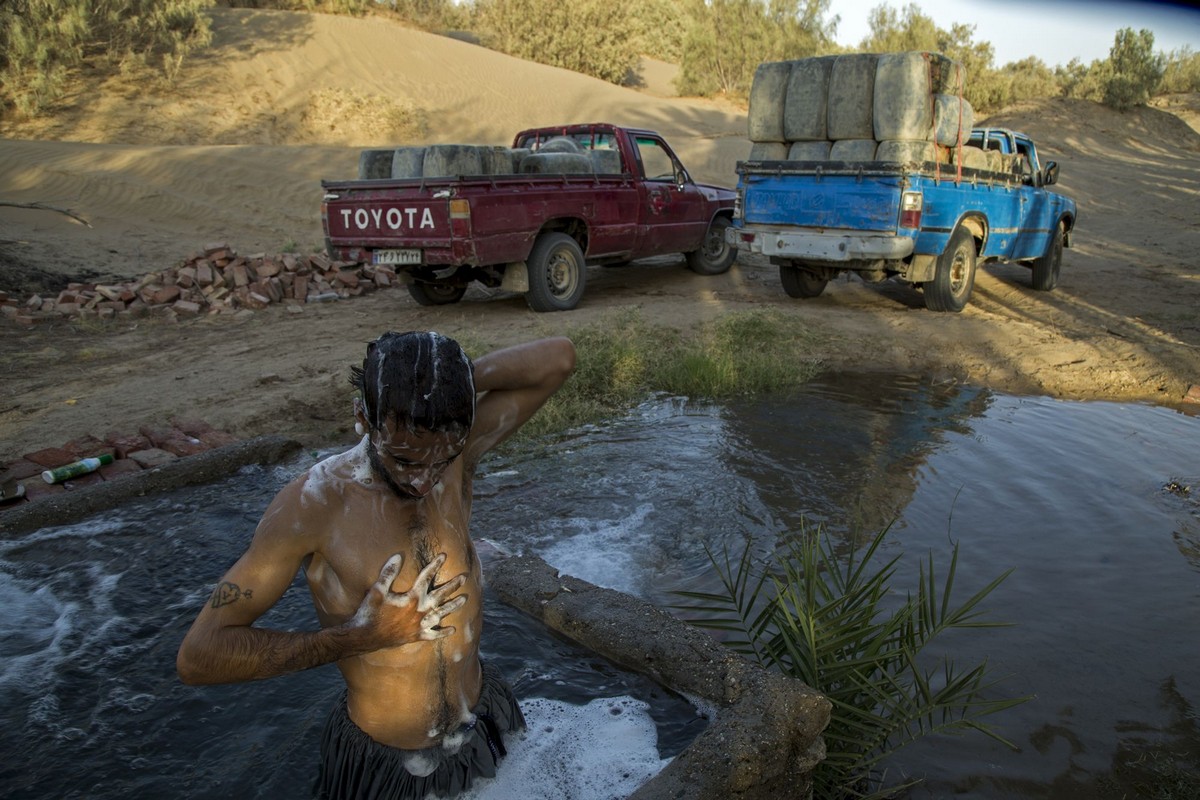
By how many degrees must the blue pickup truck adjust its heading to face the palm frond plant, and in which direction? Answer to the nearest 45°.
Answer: approximately 135° to its right

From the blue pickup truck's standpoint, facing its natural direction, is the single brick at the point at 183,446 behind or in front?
behind

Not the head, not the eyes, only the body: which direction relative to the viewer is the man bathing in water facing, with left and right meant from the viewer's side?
facing the viewer and to the right of the viewer

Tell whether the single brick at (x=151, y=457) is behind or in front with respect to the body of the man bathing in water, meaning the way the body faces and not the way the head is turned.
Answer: behind

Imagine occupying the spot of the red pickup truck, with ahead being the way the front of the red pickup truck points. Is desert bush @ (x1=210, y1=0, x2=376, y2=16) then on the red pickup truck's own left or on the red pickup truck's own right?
on the red pickup truck's own left

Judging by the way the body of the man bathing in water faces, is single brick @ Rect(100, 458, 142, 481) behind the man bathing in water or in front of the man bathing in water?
behind

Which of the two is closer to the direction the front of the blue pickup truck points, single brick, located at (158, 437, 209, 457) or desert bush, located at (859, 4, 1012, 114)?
the desert bush

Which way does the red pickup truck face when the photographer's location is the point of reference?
facing away from the viewer and to the right of the viewer

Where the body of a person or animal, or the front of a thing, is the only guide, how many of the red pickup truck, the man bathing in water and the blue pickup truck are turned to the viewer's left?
0

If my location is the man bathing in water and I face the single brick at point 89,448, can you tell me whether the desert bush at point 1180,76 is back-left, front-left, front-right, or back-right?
front-right

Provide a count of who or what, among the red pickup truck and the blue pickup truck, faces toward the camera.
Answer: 0

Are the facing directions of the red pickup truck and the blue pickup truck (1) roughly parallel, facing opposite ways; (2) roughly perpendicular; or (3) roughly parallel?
roughly parallel

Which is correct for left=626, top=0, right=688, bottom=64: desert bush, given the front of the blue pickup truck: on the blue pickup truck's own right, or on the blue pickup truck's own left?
on the blue pickup truck's own left

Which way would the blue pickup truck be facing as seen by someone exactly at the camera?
facing away from the viewer and to the right of the viewer
